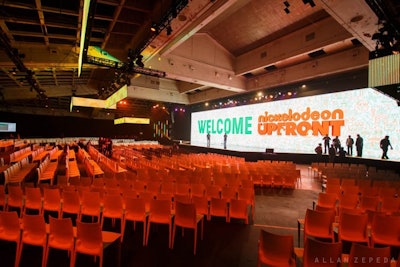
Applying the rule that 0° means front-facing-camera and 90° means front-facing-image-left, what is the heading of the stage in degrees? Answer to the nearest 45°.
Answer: approximately 45°

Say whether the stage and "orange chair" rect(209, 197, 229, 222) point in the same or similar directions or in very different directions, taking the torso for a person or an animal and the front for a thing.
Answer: very different directions

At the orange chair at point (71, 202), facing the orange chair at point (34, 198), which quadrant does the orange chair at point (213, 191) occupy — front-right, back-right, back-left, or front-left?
back-right

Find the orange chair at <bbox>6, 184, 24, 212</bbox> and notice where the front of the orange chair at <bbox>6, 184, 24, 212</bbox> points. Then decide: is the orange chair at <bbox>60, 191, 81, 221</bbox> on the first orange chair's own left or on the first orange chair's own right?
on the first orange chair's own right

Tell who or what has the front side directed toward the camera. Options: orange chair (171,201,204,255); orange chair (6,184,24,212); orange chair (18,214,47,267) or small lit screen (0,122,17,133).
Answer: the small lit screen

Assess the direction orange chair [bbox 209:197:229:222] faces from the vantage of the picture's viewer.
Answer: facing away from the viewer and to the right of the viewer

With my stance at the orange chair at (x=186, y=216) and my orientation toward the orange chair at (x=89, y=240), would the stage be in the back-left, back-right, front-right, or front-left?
back-right

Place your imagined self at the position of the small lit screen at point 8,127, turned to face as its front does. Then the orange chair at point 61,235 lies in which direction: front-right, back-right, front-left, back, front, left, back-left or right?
front

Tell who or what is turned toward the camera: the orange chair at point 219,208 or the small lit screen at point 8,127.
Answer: the small lit screen

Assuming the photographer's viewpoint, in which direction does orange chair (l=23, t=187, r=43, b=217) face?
facing away from the viewer and to the right of the viewer

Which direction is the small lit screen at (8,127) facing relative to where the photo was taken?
toward the camera

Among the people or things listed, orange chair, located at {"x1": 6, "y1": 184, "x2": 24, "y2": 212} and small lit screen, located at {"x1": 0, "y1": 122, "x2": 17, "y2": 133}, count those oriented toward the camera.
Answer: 1

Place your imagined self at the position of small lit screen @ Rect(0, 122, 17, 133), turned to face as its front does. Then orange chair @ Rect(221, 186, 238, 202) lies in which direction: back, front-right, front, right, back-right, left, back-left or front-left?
front

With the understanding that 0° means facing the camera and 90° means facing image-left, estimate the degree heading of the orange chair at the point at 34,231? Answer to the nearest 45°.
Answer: approximately 225°

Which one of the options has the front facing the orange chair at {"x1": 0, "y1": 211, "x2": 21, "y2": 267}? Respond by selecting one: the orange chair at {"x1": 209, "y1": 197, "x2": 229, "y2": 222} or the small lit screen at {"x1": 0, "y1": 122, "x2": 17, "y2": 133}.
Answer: the small lit screen

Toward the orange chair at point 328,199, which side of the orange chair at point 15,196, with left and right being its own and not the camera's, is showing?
right

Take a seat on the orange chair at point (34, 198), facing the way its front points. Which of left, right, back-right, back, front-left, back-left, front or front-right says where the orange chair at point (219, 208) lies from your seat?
right
